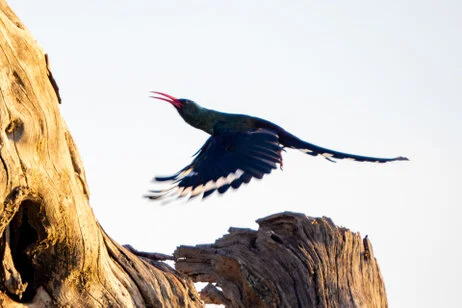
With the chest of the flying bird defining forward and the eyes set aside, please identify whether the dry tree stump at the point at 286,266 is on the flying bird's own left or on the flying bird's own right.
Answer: on the flying bird's own left

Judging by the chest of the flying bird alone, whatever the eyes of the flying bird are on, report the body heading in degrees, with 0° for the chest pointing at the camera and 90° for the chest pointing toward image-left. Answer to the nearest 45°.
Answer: approximately 90°

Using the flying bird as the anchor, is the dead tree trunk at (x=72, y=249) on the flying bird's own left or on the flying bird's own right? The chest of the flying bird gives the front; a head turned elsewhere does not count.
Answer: on the flying bird's own left
